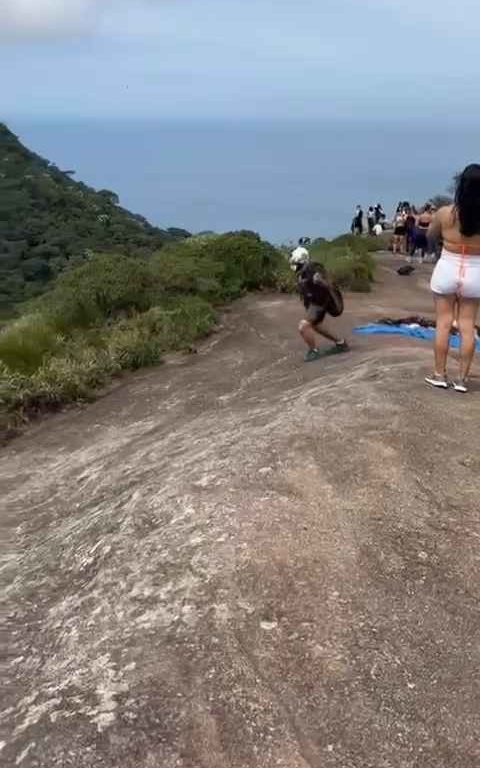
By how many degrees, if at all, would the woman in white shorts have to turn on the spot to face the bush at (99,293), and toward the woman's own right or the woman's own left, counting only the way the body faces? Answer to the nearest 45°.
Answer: approximately 45° to the woman's own left

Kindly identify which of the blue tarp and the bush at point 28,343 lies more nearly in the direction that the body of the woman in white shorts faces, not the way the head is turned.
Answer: the blue tarp

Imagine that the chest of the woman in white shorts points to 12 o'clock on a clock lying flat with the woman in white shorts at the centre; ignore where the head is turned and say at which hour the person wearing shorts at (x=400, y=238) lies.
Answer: The person wearing shorts is roughly at 12 o'clock from the woman in white shorts.

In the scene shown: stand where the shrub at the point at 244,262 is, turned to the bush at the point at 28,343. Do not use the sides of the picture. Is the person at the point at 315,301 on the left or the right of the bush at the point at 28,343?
left

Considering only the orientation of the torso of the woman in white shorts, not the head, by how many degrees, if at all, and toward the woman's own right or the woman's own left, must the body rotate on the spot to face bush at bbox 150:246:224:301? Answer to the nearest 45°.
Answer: approximately 45° to the woman's own left

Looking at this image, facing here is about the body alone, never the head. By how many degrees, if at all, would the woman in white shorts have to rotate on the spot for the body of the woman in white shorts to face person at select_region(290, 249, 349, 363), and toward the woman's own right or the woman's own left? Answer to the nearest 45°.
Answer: approximately 45° to the woman's own left

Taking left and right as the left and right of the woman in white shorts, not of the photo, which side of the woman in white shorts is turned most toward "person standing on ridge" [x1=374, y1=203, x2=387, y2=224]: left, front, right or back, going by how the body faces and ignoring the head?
front

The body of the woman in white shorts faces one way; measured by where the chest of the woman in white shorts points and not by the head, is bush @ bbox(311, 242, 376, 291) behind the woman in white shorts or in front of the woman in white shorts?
in front

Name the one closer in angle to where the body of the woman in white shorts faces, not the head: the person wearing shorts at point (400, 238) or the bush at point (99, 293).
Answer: the person wearing shorts

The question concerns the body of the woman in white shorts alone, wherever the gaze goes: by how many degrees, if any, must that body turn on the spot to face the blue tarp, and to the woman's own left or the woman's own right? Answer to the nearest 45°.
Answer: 0° — they already face it

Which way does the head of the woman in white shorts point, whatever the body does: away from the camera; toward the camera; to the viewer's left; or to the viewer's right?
away from the camera

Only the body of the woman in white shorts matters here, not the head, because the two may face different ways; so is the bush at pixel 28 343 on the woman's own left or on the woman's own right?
on the woman's own left

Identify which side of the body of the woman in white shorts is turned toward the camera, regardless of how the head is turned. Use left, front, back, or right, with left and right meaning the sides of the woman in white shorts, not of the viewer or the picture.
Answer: back

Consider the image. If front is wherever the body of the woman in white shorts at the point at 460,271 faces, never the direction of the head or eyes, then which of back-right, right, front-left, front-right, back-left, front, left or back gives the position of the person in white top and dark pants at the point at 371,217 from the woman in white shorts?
front
